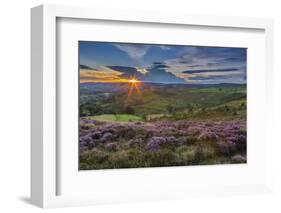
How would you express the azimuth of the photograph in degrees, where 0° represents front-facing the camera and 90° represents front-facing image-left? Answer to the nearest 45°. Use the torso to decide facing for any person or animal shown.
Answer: approximately 315°

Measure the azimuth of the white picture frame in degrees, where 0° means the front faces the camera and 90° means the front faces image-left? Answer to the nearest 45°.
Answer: approximately 315°
